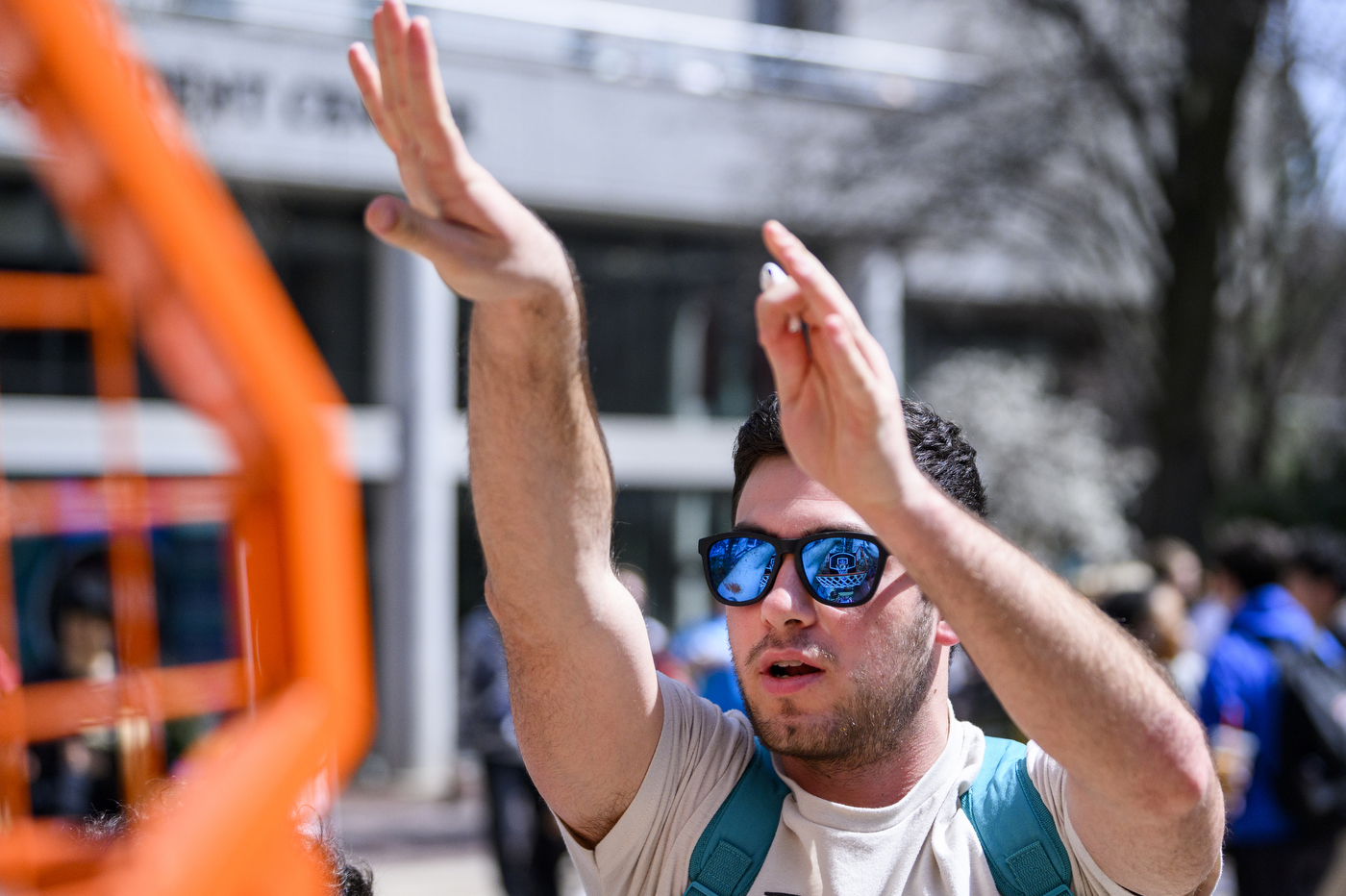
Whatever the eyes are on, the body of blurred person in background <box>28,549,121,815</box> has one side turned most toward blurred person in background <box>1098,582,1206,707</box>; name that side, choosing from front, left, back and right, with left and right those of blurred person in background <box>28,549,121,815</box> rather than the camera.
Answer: left

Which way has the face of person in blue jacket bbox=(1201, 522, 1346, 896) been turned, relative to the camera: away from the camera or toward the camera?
away from the camera

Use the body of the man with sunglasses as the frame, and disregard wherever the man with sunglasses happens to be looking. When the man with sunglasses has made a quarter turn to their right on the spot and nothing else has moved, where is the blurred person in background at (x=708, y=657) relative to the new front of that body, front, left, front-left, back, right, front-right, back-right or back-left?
front-right

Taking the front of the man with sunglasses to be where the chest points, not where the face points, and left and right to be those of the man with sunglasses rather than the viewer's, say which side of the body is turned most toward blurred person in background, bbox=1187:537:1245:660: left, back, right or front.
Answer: back

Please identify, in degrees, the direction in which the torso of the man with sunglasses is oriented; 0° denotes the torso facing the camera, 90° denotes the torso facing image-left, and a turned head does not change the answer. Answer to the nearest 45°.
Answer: approximately 45°

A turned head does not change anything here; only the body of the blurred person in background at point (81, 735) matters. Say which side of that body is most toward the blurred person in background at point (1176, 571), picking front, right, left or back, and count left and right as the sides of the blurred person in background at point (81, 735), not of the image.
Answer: left

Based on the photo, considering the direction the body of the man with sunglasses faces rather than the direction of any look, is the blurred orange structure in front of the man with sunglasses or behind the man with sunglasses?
in front

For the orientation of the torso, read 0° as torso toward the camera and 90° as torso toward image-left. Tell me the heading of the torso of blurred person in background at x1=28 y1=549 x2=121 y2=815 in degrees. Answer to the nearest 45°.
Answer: approximately 0°

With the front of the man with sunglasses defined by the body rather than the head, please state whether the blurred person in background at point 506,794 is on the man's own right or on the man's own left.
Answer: on the man's own right

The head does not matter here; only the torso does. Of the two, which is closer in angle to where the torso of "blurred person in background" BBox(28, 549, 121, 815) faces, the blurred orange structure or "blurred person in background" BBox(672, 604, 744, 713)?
the blurred orange structure
